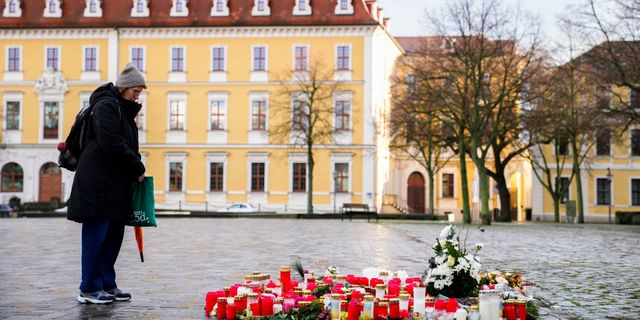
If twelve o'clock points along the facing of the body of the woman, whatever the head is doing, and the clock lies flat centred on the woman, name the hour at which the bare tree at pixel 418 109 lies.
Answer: The bare tree is roughly at 10 o'clock from the woman.

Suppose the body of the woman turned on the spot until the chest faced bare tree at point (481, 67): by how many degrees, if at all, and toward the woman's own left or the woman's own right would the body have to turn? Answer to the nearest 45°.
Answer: approximately 45° to the woman's own left

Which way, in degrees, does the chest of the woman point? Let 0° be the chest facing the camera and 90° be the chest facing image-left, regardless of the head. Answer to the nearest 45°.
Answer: approximately 270°

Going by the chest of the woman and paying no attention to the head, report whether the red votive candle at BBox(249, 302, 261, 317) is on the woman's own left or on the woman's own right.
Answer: on the woman's own right

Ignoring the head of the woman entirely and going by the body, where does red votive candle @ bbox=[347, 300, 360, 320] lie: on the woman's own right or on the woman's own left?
on the woman's own right

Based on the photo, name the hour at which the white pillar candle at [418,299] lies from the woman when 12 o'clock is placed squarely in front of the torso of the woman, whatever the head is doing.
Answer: The white pillar candle is roughly at 1 o'clock from the woman.

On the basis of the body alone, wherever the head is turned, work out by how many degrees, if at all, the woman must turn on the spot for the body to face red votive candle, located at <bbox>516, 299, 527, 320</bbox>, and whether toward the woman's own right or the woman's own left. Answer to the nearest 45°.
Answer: approximately 45° to the woman's own right
